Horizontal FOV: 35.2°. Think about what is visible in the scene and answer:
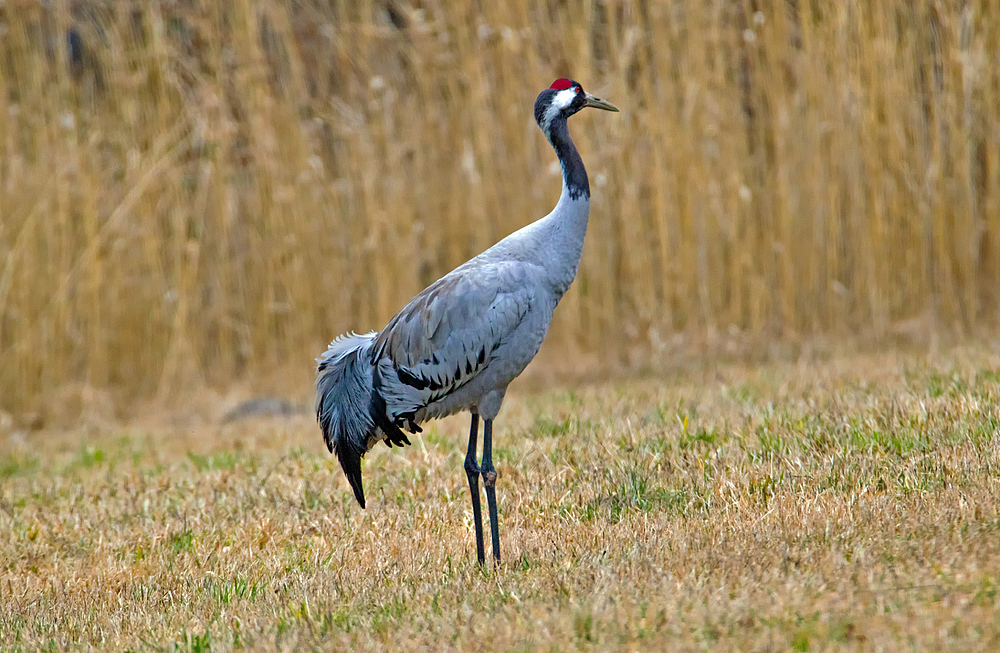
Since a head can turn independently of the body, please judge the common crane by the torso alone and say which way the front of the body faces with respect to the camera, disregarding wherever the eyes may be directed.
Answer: to the viewer's right
